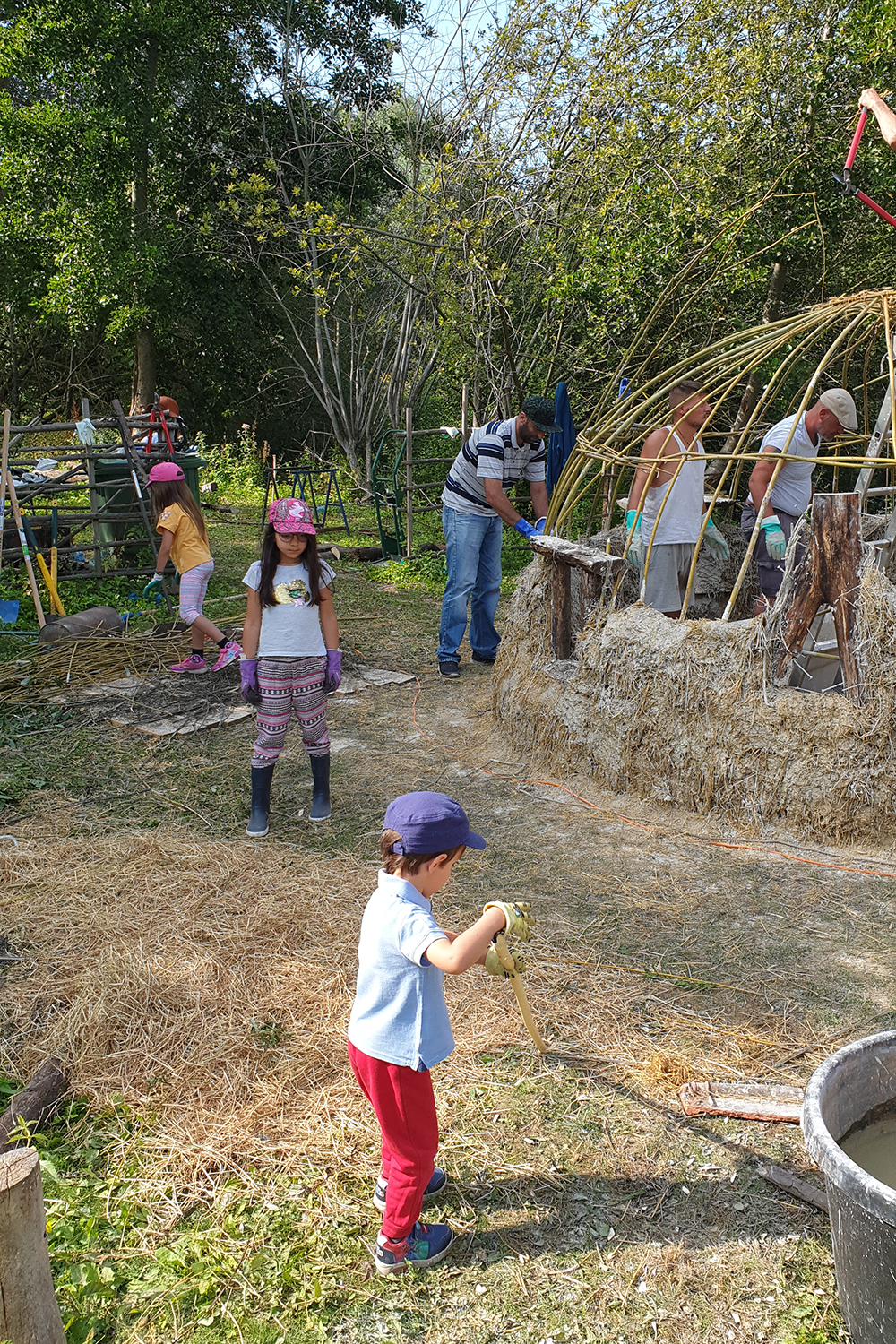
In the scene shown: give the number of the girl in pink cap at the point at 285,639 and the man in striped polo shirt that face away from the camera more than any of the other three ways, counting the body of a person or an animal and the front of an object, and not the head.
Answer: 0

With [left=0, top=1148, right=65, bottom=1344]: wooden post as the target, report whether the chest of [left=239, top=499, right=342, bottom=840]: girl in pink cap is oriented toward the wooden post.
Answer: yes

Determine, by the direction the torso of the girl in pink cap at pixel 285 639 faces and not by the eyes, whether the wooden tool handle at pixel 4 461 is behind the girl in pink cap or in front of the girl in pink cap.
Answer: behind

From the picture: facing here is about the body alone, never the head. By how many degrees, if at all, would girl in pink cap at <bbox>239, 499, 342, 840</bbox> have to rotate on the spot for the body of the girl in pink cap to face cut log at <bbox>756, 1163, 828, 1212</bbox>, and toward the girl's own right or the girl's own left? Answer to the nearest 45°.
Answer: approximately 45° to the girl's own left

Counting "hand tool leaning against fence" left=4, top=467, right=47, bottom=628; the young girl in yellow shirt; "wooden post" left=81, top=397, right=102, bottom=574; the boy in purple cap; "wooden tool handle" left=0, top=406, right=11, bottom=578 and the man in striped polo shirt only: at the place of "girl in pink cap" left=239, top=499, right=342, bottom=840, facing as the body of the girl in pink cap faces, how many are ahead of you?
1

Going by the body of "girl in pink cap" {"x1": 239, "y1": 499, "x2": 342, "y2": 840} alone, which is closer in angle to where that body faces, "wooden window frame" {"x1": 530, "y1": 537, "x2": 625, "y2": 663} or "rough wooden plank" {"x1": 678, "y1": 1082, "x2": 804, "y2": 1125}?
the rough wooden plank

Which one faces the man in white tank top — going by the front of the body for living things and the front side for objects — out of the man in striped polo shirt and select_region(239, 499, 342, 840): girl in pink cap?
the man in striped polo shirt

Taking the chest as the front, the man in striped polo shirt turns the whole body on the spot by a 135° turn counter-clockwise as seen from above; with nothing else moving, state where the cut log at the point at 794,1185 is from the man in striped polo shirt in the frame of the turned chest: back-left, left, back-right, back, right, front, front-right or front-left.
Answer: back

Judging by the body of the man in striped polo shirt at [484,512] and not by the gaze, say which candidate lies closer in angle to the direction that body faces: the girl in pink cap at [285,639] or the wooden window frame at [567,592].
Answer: the wooden window frame

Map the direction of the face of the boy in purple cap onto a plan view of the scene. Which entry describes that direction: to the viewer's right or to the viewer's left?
to the viewer's right

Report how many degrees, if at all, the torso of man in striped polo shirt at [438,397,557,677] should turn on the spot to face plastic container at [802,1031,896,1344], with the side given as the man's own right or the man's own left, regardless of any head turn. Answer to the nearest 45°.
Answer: approximately 45° to the man's own right

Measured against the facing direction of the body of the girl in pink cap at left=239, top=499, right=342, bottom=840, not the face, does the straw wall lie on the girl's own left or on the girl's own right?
on the girl's own left

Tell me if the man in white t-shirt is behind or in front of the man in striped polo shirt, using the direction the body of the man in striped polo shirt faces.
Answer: in front

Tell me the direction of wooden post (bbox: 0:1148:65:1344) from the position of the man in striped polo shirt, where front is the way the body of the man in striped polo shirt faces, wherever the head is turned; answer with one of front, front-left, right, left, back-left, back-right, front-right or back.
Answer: front-right

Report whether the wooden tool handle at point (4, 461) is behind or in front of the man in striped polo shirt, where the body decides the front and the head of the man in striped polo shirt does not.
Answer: behind

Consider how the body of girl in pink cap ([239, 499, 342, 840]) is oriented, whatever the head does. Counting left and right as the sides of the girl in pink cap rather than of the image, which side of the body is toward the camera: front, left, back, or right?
front

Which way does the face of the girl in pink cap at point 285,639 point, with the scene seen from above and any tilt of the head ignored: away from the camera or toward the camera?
toward the camera
